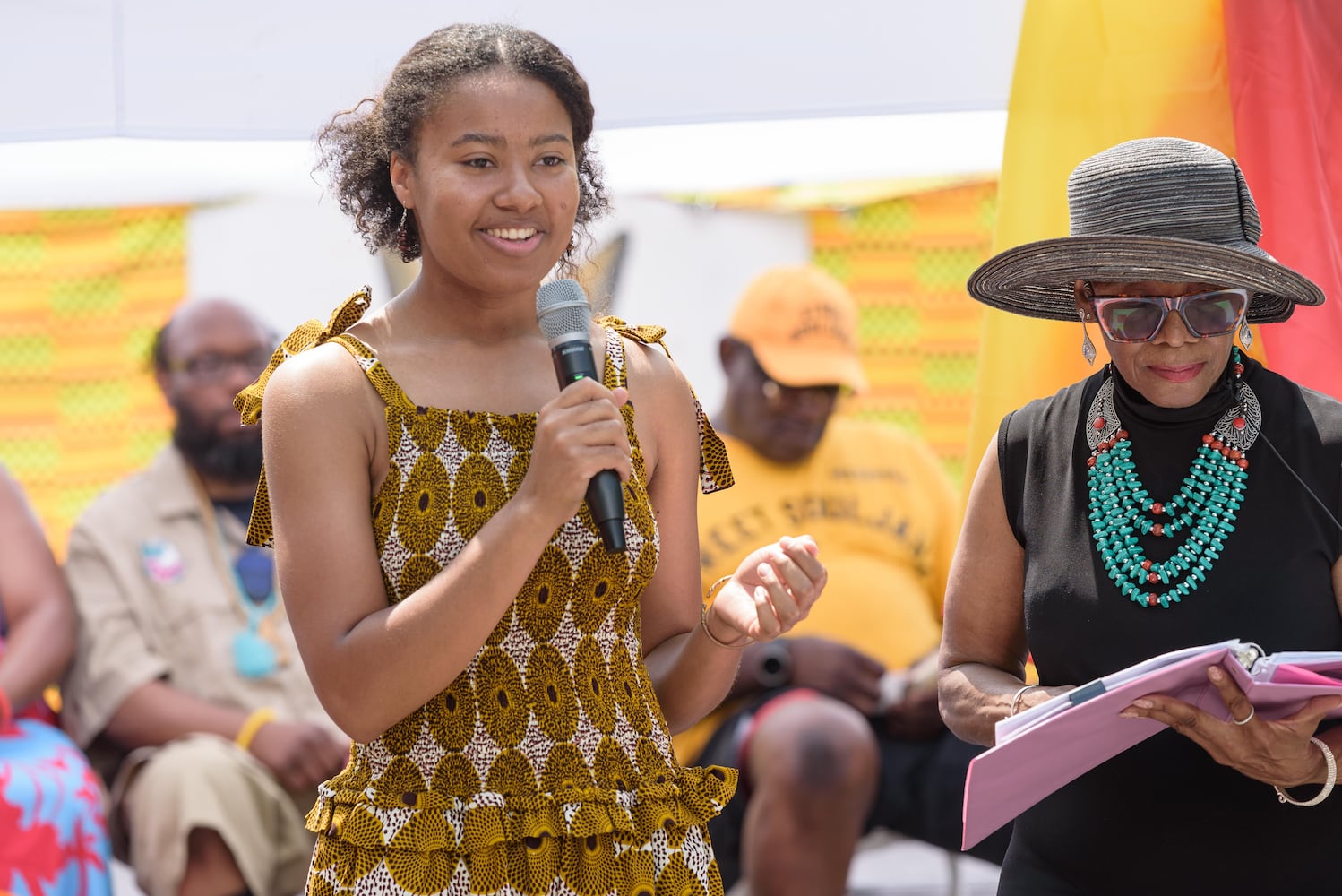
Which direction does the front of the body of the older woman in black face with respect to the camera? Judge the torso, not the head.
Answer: toward the camera

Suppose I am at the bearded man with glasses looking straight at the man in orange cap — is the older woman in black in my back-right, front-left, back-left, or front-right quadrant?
front-right

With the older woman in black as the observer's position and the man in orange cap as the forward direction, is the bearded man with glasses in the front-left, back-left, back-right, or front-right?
front-left

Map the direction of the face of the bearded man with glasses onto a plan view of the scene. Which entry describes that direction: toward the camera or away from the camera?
toward the camera

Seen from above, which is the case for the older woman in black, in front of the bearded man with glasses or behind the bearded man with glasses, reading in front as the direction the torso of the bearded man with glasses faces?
in front

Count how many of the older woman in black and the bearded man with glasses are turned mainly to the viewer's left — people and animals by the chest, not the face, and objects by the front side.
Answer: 0

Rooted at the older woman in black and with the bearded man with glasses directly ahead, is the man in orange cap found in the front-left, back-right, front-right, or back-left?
front-right

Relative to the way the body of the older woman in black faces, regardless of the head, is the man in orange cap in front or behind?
behind
